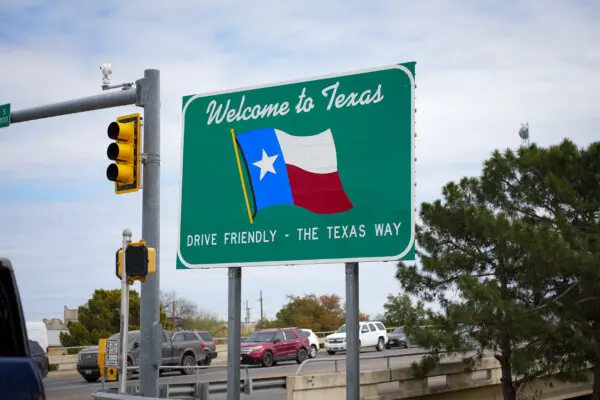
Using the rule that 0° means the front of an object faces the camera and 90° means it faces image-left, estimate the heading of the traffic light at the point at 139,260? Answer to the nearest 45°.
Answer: approximately 45°

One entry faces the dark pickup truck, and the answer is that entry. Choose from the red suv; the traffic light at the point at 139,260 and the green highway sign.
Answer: the red suv

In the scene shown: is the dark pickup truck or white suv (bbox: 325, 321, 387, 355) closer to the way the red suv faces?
the dark pickup truck

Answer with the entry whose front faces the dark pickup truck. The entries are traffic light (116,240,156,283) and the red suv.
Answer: the red suv

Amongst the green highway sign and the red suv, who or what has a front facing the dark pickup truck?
the red suv

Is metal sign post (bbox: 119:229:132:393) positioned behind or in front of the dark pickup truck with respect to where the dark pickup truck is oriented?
in front

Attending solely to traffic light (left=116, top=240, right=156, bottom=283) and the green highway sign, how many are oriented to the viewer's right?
0

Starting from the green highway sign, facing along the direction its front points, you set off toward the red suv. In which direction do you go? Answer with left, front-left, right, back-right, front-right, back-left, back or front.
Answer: back-right

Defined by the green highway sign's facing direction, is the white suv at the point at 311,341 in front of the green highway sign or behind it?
behind

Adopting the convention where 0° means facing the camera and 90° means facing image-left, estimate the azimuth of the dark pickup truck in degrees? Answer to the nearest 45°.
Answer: approximately 45°

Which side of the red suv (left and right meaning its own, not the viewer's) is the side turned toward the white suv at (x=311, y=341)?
back

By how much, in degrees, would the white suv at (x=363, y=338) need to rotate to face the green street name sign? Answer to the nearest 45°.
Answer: approximately 45° to its left

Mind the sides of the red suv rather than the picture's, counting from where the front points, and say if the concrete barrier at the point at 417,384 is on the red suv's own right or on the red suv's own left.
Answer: on the red suv's own left
